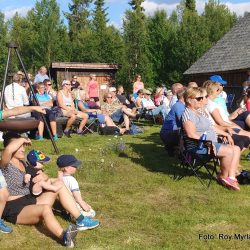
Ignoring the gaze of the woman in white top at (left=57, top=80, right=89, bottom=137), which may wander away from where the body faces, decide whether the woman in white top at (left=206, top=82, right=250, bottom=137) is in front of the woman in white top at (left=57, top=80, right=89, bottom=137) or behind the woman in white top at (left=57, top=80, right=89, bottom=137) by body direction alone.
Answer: in front

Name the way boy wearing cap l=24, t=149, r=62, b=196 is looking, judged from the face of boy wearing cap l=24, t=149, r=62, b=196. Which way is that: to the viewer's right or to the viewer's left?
to the viewer's right

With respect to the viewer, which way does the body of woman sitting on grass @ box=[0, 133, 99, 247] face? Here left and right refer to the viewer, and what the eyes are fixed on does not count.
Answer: facing to the right of the viewer
